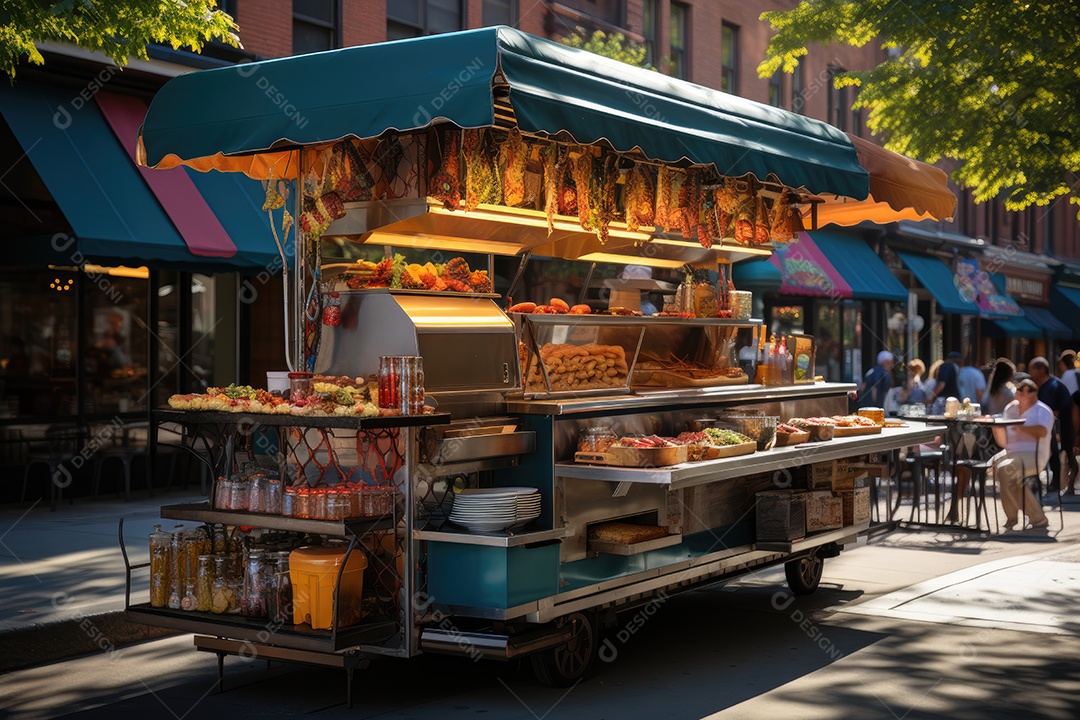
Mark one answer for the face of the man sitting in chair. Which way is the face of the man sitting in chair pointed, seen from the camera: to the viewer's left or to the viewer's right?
to the viewer's left

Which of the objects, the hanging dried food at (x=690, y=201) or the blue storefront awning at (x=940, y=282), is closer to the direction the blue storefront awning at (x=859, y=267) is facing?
the hanging dried food

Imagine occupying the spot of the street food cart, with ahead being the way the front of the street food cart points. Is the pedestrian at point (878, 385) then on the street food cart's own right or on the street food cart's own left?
on the street food cart's own left

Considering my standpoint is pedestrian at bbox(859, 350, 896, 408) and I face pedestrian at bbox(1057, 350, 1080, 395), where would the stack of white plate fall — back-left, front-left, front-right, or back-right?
back-right

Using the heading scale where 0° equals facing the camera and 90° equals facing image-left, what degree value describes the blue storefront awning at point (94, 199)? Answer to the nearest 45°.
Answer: approximately 315°
